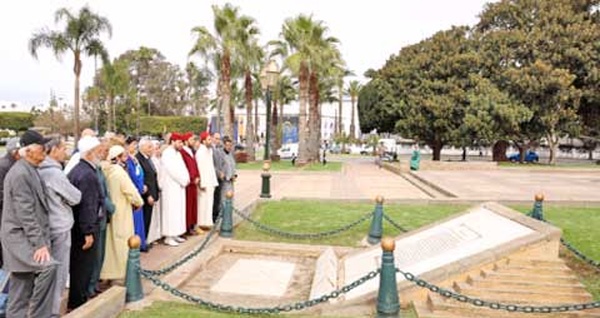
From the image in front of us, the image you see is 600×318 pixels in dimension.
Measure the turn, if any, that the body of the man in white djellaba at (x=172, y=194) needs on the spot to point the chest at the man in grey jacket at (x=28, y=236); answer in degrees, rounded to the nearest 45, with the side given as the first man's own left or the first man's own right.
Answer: approximately 90° to the first man's own right

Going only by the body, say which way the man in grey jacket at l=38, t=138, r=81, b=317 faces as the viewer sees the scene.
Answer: to the viewer's right

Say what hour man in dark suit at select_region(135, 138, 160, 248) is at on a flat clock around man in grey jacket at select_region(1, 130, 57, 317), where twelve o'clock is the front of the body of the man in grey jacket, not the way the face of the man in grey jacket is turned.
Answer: The man in dark suit is roughly at 10 o'clock from the man in grey jacket.

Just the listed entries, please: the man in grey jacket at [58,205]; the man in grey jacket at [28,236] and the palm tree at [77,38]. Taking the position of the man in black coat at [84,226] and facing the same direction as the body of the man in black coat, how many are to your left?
1

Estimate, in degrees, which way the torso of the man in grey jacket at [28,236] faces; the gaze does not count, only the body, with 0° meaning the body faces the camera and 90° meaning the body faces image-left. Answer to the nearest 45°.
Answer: approximately 270°

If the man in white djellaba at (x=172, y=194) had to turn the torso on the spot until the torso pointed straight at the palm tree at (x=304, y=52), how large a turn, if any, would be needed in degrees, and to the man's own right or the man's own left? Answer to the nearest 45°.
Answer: approximately 90° to the man's own left

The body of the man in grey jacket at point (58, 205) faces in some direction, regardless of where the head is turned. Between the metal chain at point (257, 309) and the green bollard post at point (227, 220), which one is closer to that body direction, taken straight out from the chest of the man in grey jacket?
the metal chain

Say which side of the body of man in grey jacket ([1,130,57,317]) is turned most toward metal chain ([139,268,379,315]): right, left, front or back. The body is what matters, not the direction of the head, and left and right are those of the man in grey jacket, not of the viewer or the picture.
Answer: front

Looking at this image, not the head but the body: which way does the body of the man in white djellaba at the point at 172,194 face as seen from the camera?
to the viewer's right

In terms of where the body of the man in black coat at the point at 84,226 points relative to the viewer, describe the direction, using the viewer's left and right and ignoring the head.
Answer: facing to the right of the viewer

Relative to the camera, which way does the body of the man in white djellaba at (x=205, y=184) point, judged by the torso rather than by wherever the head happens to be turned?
to the viewer's right
